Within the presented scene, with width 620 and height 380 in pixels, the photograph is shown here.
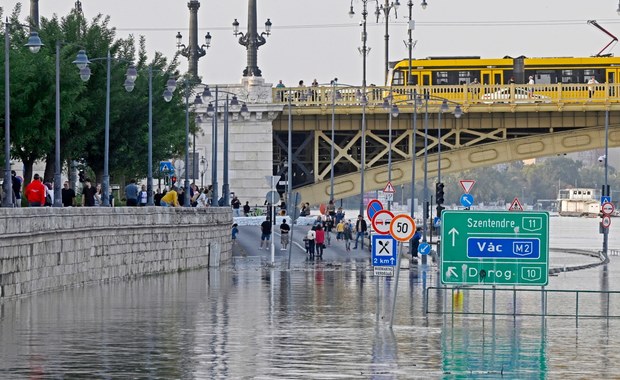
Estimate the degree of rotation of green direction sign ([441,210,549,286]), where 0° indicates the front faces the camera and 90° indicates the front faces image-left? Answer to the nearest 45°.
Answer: approximately 0°

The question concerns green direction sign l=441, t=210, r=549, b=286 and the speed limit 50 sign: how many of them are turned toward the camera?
2

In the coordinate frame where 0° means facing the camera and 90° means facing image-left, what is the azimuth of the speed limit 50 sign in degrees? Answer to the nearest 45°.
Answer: approximately 0°

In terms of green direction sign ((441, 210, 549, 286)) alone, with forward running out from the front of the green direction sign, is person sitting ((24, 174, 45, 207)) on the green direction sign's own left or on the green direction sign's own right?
on the green direction sign's own right
